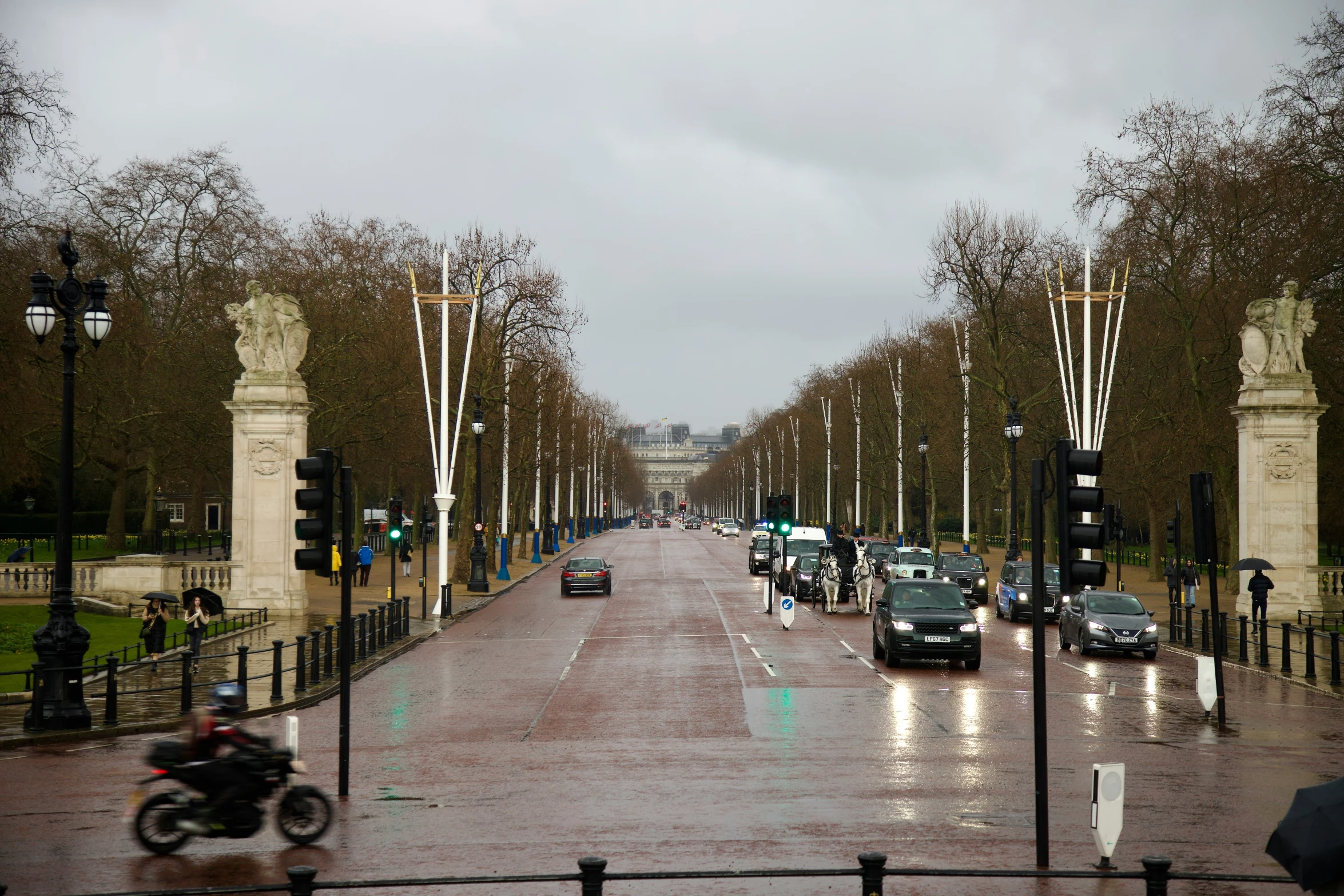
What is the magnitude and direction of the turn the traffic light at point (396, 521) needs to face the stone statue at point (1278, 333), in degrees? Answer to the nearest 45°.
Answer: approximately 90° to its left

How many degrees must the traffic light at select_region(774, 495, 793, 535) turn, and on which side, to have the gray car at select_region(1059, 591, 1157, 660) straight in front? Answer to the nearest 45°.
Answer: approximately 45° to its left

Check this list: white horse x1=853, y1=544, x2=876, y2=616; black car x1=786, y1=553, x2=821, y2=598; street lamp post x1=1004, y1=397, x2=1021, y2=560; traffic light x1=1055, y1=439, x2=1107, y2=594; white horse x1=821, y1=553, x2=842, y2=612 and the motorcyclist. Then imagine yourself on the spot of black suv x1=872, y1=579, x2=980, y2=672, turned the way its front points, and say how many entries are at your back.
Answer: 4
